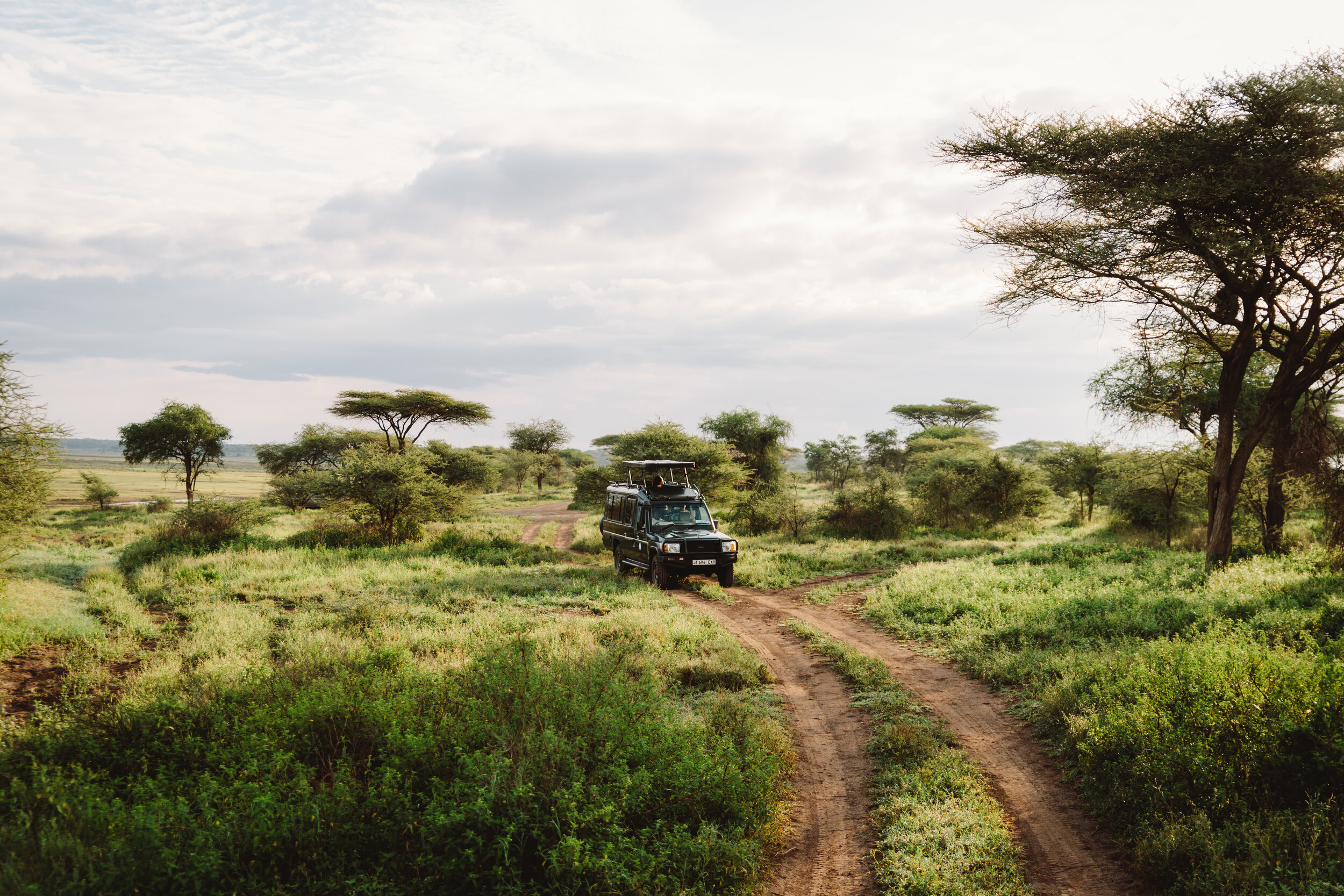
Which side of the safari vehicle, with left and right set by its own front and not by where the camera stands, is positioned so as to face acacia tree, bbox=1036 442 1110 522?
left

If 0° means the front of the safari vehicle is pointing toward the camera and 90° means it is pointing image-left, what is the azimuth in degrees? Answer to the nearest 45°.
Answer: approximately 315°

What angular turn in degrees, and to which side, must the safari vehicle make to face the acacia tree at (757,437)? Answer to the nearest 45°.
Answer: approximately 135° to its left

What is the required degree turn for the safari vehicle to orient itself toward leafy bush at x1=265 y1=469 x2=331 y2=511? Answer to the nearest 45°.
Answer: approximately 180°

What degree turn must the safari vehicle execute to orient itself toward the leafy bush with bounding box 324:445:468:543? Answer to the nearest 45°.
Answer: approximately 180°

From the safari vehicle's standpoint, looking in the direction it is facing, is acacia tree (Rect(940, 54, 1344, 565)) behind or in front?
in front
